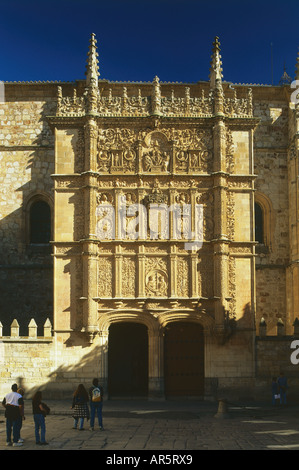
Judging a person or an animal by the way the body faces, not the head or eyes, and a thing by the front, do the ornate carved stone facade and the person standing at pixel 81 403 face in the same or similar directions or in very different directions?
very different directions

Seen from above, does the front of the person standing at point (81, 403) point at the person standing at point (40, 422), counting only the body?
no

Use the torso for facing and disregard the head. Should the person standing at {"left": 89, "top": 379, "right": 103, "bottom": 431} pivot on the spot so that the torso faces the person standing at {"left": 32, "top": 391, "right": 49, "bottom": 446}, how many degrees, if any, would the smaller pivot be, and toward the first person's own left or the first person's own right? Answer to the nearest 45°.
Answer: approximately 135° to the first person's own left

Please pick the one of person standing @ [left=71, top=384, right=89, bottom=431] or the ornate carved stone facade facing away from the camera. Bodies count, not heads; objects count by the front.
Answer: the person standing

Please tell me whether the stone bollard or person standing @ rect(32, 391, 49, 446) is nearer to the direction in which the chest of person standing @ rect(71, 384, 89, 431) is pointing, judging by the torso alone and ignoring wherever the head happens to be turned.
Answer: the stone bollard

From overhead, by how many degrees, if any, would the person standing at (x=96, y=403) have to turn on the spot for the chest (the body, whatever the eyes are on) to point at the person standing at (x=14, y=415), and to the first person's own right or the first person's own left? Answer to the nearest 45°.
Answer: approximately 135° to the first person's own left

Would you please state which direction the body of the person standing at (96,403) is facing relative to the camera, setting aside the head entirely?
away from the camera

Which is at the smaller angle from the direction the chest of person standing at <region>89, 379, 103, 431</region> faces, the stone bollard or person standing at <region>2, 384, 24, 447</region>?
the stone bollard

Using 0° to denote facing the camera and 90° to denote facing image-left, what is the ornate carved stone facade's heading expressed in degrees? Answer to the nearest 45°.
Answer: approximately 0°

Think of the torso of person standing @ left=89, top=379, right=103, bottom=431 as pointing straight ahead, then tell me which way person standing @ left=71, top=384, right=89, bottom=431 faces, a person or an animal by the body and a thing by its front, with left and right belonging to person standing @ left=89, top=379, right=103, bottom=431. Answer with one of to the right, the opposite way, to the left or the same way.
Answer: the same way

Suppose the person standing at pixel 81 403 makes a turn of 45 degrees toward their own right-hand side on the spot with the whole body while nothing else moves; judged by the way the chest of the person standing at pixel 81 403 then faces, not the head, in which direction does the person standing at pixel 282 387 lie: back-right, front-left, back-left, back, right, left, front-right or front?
front

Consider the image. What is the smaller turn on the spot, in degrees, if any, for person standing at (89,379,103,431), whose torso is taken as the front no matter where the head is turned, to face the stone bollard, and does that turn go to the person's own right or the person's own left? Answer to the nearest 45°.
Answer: approximately 45° to the person's own right

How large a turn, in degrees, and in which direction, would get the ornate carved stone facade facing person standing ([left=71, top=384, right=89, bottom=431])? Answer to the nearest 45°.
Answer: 0° — it already faces them

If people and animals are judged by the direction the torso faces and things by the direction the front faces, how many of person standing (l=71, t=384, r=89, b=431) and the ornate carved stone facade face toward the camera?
1

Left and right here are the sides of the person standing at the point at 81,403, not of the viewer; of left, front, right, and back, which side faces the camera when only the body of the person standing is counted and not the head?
back
